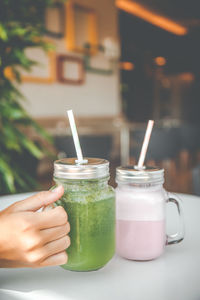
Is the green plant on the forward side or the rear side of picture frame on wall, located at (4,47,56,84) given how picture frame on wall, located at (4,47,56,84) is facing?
on the forward side

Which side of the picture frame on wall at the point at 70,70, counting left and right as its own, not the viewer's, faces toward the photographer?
front

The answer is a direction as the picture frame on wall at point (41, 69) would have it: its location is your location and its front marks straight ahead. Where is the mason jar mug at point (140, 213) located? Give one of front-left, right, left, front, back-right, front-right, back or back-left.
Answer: front

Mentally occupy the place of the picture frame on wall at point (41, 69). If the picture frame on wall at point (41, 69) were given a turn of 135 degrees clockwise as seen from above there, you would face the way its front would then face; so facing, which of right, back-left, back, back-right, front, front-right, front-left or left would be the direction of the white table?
back-left

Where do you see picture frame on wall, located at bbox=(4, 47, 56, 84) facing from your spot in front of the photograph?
facing the viewer

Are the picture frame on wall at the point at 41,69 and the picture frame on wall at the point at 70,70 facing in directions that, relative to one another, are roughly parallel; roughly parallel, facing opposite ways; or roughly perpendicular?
roughly parallel

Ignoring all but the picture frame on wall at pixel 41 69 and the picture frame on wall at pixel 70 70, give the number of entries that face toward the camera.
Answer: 2

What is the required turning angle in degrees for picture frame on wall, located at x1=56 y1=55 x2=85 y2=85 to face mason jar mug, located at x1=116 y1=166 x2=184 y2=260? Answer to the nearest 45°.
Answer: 0° — it already faces it

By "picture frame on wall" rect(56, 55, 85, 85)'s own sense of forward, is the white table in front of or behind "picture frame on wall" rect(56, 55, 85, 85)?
in front

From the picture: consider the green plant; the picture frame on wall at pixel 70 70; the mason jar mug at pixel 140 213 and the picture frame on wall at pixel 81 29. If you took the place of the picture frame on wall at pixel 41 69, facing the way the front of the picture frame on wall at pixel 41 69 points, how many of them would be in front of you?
2

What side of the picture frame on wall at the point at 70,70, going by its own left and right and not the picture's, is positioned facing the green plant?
front
